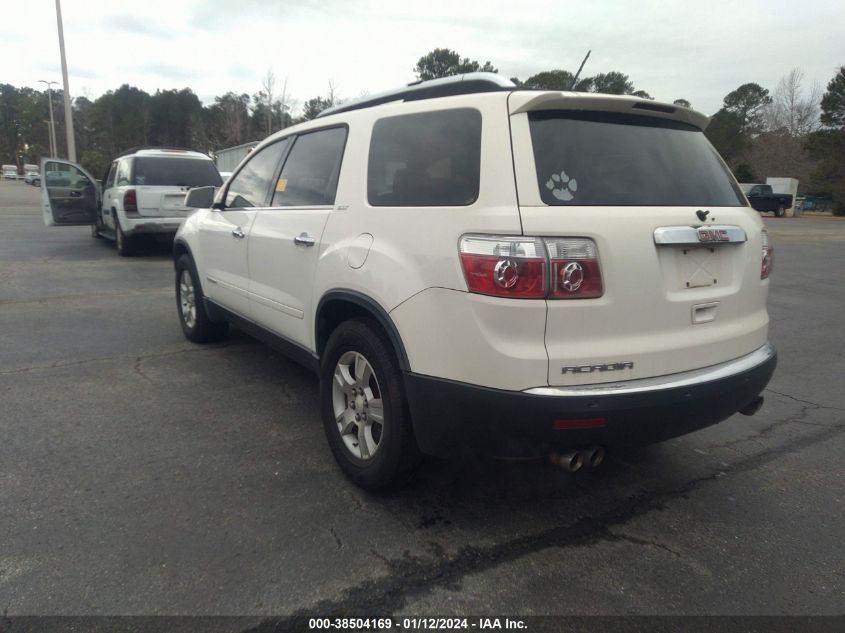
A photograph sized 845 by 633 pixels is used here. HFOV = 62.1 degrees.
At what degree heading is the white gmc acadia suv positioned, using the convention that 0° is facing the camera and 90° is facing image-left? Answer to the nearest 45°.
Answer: approximately 135°

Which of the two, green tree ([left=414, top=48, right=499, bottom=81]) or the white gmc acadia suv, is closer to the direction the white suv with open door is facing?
the green tree

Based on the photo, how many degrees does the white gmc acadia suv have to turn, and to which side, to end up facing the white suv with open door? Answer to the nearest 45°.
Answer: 0° — it already faces it

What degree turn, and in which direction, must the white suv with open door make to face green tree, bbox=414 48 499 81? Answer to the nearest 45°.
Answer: approximately 45° to its right

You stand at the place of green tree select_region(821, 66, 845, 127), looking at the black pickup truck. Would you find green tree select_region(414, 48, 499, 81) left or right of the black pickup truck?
right

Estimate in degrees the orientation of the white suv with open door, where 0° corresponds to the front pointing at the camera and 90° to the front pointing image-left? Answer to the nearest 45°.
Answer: approximately 180°

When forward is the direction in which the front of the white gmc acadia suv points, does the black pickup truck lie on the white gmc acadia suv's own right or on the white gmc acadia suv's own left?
on the white gmc acadia suv's own right

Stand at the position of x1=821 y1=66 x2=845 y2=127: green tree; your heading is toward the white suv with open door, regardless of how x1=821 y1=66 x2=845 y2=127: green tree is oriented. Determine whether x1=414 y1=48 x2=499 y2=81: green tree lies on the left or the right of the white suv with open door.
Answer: right

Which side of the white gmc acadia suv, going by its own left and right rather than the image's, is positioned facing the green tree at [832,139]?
right

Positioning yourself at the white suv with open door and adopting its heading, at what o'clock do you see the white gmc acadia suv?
The white gmc acadia suv is roughly at 6 o'clock from the white suv with open door.

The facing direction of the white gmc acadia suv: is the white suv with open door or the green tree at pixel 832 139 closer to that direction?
the white suv with open door
